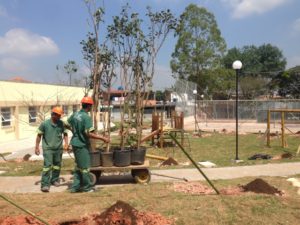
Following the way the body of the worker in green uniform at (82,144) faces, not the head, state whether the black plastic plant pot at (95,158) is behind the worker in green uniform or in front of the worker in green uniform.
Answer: in front

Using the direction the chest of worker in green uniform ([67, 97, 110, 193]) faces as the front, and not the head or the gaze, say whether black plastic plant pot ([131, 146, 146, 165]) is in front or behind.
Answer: in front

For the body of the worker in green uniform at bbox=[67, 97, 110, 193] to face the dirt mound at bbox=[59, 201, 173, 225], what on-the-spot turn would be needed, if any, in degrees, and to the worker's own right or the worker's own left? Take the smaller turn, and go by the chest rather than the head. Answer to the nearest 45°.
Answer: approximately 135° to the worker's own right

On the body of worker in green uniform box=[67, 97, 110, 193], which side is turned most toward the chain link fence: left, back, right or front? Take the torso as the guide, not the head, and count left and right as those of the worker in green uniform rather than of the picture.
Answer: front

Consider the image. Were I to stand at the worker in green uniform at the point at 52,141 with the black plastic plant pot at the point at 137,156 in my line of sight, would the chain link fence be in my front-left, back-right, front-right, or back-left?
front-left

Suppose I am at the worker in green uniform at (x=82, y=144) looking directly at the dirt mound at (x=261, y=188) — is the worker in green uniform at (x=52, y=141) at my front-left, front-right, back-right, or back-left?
back-left

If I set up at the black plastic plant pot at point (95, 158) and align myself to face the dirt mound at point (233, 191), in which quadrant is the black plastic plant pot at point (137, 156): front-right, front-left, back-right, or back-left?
front-left

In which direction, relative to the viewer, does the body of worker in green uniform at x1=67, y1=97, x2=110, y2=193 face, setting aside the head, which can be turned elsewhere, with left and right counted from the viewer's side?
facing away from the viewer and to the right of the viewer
